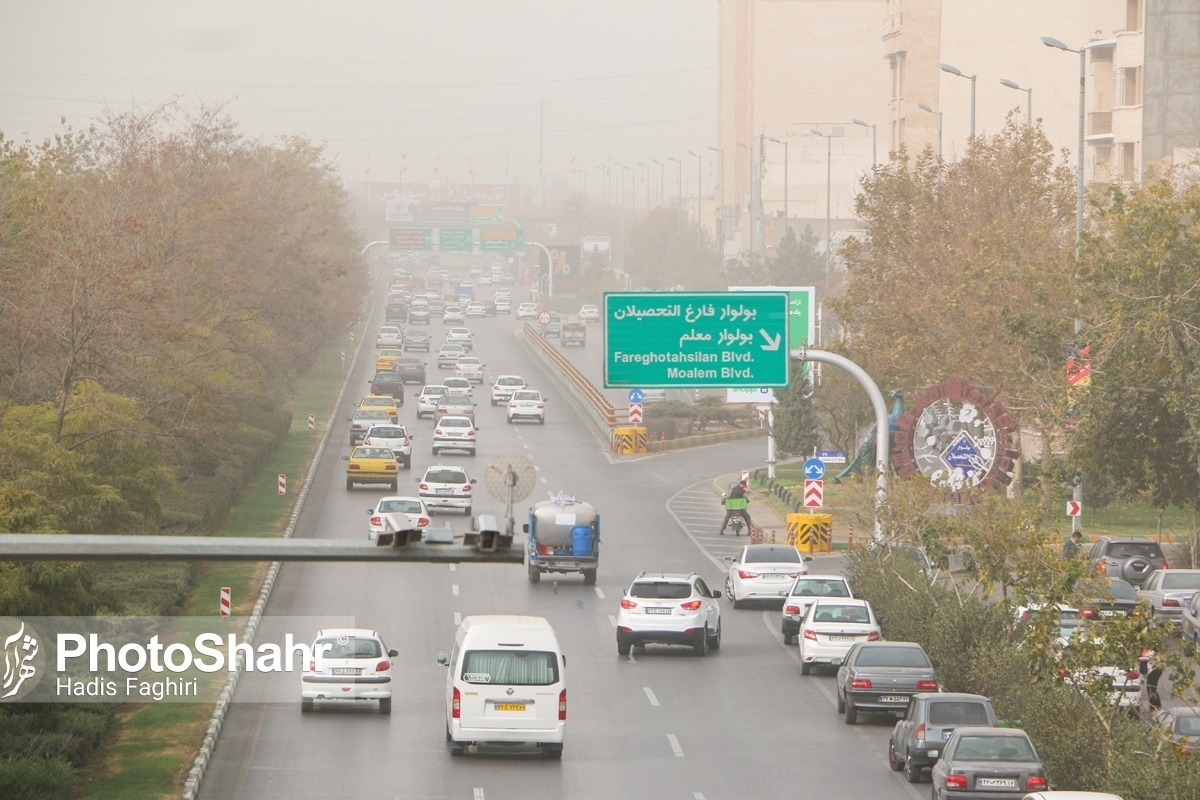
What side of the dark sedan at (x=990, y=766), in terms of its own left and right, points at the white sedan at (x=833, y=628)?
front

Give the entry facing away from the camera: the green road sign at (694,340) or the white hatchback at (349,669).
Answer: the white hatchback

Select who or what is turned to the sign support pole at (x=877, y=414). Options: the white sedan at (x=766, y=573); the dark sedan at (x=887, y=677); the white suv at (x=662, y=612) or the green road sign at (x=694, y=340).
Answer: the dark sedan

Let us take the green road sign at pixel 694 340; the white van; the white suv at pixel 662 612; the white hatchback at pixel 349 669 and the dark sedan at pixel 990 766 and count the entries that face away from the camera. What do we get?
4

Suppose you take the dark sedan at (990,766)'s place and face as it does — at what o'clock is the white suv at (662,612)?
The white suv is roughly at 11 o'clock from the dark sedan.

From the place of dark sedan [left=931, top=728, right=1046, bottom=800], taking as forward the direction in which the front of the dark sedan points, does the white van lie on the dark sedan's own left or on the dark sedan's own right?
on the dark sedan's own left

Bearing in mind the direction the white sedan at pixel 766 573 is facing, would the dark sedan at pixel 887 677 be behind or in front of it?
behind

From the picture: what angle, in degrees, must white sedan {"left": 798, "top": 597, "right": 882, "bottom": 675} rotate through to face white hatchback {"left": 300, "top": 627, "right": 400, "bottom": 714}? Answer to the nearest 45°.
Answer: approximately 135° to its left

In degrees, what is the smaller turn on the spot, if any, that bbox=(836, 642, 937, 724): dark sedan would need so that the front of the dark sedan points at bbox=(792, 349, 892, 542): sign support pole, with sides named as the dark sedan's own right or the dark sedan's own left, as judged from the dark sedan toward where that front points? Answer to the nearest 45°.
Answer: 0° — it already faces it

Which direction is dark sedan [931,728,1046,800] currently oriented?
away from the camera

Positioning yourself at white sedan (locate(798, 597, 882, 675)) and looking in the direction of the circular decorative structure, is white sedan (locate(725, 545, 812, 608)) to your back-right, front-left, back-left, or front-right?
front-left

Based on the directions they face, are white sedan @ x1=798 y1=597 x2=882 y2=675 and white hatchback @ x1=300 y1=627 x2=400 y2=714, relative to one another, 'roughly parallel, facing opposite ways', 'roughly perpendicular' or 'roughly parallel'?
roughly parallel

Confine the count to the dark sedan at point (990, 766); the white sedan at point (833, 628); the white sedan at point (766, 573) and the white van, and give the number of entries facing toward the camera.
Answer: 0

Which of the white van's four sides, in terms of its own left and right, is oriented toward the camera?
back

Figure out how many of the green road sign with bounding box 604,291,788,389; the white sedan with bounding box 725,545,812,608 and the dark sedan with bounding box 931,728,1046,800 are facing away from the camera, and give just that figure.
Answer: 2

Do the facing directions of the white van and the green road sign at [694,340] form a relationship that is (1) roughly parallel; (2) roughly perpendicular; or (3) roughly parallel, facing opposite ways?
roughly parallel, facing opposite ways

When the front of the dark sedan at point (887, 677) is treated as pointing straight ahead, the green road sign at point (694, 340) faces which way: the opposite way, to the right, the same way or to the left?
the opposite way

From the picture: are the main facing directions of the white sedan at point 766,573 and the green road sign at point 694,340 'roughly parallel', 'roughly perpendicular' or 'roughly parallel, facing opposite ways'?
roughly parallel, facing opposite ways

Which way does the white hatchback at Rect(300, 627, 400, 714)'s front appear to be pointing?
away from the camera
